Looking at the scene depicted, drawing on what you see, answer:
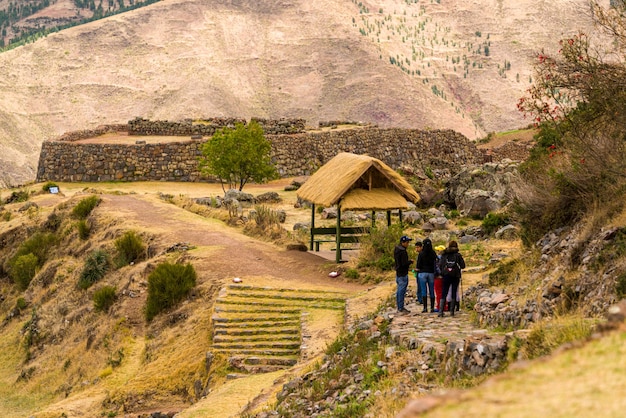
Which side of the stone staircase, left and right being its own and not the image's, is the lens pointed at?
front

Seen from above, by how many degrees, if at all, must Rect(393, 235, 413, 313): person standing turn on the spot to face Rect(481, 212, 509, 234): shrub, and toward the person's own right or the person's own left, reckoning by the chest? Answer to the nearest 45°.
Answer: approximately 90° to the person's own left

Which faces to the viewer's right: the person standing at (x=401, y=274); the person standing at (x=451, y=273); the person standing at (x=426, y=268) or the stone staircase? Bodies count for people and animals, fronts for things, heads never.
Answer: the person standing at (x=401, y=274)

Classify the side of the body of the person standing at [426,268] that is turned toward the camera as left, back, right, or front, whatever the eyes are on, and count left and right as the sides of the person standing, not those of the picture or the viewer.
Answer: back

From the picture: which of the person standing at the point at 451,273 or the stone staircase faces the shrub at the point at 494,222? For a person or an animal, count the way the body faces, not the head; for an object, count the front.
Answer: the person standing

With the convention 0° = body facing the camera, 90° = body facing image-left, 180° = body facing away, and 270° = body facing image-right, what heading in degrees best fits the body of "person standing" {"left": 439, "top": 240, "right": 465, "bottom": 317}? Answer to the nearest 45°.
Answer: approximately 180°

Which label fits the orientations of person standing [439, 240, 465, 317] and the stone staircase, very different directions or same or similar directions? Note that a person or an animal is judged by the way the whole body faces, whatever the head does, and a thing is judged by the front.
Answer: very different directions

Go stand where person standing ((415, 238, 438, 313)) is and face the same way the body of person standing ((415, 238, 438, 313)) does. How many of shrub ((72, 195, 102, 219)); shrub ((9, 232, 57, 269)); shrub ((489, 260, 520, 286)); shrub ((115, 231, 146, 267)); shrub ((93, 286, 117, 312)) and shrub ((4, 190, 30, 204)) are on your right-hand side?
1

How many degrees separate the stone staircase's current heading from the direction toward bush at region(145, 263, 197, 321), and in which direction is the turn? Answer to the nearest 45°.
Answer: approximately 135° to its right

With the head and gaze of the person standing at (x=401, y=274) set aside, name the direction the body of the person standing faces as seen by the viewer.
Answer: to the viewer's right

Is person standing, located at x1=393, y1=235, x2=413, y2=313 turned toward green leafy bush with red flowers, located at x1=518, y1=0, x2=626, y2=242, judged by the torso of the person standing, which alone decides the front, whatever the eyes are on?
yes

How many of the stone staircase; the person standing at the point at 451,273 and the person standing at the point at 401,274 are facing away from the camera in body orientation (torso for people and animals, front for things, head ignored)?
1

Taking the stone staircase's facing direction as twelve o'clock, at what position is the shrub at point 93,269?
The shrub is roughly at 5 o'clock from the stone staircase.
